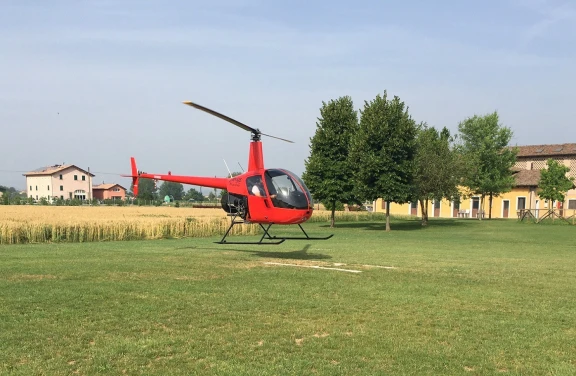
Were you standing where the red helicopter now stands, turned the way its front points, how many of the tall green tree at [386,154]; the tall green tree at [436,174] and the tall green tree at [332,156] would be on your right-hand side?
0

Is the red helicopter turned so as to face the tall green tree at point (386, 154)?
no

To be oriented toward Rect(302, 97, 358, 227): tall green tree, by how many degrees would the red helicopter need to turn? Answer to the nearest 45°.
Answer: approximately 135° to its left

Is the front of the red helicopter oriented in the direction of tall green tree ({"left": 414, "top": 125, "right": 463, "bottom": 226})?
no

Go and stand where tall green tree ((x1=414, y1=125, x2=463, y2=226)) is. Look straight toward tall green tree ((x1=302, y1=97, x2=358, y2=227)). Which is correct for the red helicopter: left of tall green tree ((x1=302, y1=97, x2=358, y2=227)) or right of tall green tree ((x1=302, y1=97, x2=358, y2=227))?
left

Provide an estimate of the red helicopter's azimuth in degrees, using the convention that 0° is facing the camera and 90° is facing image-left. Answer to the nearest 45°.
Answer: approximately 315°

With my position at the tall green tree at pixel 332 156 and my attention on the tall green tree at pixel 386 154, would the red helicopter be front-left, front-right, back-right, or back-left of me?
front-right

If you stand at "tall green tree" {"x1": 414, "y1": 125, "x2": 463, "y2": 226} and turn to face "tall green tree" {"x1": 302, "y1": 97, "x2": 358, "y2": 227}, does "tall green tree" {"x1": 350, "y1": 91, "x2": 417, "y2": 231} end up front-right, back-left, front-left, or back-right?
front-left
